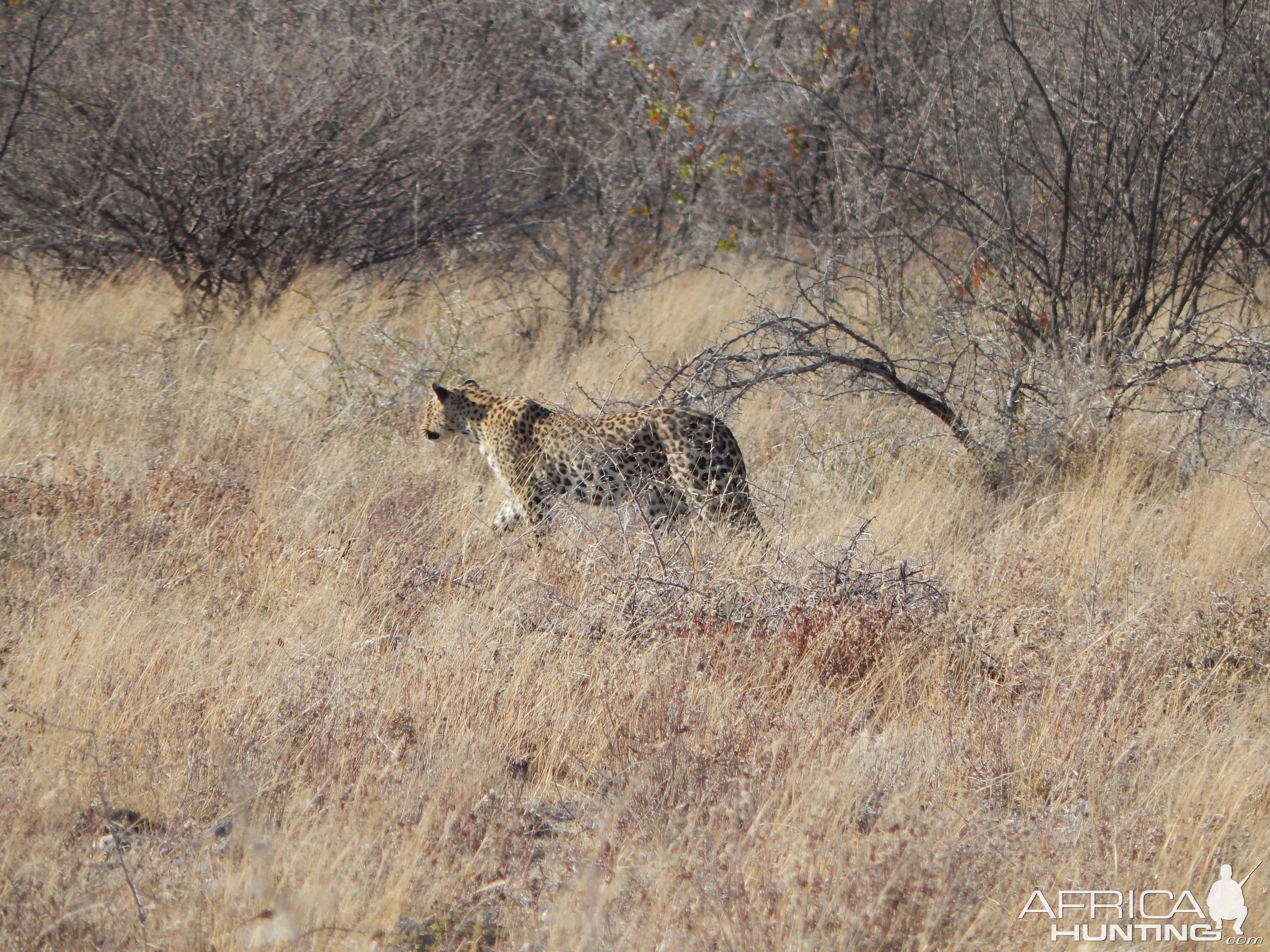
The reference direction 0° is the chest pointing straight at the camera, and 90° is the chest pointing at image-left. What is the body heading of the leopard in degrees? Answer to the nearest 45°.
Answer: approximately 90°
